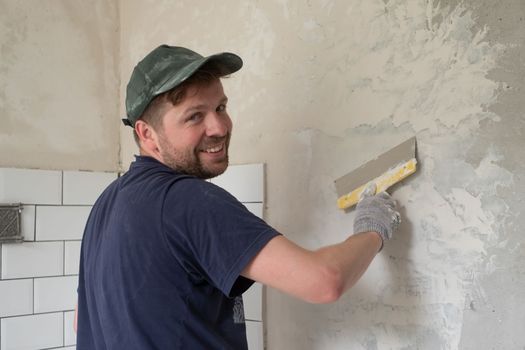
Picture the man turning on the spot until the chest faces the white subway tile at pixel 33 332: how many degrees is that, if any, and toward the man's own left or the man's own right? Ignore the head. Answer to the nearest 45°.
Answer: approximately 90° to the man's own left

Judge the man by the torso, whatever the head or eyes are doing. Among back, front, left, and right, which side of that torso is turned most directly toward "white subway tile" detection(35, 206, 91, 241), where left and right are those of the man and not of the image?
left

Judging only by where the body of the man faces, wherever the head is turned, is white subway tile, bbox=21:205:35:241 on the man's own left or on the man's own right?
on the man's own left

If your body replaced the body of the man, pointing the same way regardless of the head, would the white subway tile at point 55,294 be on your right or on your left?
on your left

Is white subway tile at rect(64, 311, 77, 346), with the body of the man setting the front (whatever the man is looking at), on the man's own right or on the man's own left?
on the man's own left

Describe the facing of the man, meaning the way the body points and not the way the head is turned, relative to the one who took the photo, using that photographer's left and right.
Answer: facing away from the viewer and to the right of the viewer
